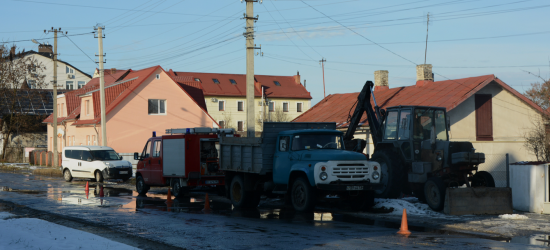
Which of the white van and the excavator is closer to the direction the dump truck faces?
the excavator

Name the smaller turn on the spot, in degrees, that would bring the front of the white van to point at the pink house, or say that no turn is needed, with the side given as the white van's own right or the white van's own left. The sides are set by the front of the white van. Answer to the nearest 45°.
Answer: approximately 135° to the white van's own left

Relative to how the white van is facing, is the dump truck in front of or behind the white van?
in front

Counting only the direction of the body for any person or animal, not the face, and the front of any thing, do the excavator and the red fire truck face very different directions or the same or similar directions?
very different directions

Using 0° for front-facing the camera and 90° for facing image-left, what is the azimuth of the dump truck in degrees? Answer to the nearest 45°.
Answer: approximately 315°

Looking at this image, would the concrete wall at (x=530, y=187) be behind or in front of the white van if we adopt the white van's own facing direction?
in front

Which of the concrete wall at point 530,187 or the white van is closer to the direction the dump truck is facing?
the concrete wall

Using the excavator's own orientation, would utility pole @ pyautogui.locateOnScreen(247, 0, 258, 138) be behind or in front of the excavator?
behind

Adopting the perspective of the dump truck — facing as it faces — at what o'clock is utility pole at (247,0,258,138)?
The utility pole is roughly at 7 o'clock from the dump truck.
